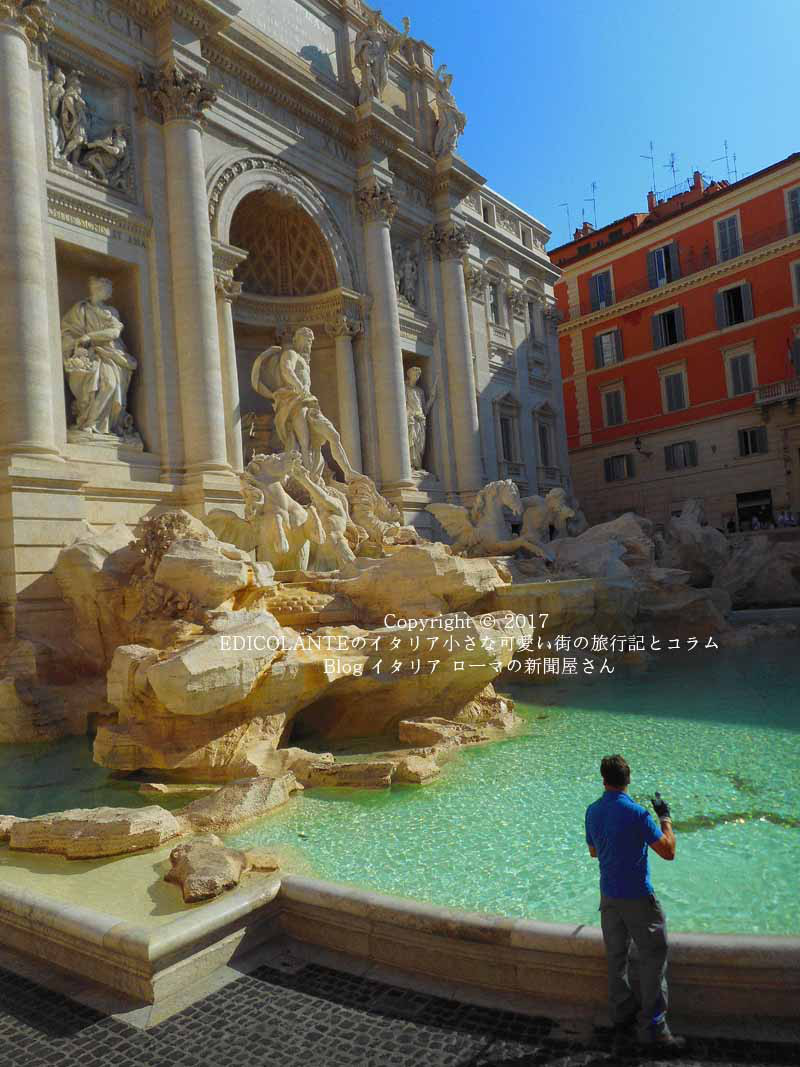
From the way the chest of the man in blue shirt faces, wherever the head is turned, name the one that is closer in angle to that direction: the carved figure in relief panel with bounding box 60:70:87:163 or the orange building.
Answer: the orange building

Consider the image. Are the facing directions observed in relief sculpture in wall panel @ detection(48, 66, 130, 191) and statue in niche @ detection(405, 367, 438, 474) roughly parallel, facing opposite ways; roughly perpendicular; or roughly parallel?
roughly parallel

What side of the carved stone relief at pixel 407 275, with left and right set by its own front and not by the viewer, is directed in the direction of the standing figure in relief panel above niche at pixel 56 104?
right

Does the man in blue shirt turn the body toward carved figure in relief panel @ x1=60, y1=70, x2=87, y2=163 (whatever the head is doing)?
no

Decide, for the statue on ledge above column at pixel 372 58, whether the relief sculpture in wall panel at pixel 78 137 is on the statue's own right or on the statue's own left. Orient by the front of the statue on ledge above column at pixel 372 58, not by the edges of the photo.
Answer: on the statue's own right

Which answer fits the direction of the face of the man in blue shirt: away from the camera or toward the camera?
away from the camera

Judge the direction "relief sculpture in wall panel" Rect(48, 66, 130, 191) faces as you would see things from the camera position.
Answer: facing the viewer and to the right of the viewer

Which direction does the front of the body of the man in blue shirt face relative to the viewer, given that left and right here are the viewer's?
facing away from the viewer and to the right of the viewer

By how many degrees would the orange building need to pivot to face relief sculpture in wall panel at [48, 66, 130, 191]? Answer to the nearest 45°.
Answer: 0° — it already faces it

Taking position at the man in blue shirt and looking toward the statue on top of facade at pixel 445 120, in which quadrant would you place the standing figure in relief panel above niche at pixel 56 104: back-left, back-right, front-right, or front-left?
front-left

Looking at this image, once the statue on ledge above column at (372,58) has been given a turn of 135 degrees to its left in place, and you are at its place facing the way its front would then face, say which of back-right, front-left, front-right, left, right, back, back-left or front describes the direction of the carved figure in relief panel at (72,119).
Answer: back-left

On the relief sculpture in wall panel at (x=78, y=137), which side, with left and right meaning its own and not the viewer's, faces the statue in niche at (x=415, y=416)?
left

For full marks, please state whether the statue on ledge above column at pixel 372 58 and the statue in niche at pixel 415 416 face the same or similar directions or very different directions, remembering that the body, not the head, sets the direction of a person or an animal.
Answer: same or similar directions

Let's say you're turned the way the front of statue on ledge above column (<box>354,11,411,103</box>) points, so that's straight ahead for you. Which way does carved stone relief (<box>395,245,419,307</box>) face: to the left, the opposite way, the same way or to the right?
the same way

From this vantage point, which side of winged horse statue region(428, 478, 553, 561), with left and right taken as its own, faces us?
right

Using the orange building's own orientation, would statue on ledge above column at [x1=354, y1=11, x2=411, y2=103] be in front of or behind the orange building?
in front
